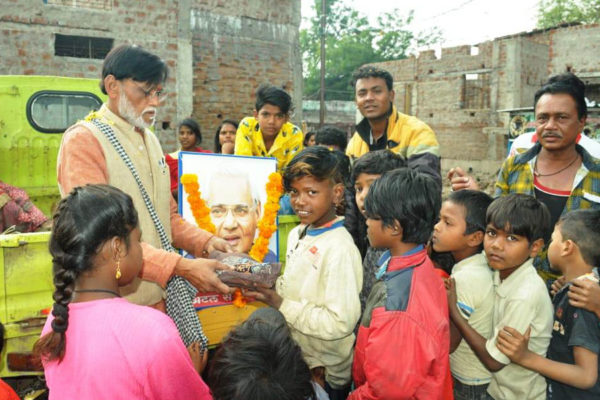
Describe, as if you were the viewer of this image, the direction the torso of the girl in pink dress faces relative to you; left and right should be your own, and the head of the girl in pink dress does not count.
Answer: facing away from the viewer and to the right of the viewer

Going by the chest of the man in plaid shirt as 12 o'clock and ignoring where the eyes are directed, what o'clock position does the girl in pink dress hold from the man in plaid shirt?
The girl in pink dress is roughly at 1 o'clock from the man in plaid shirt.

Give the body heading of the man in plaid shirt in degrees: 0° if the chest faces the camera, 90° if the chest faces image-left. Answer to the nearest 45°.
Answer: approximately 0°

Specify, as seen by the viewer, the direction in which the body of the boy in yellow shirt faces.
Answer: toward the camera

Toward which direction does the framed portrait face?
toward the camera

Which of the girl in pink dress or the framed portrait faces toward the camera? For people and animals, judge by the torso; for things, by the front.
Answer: the framed portrait

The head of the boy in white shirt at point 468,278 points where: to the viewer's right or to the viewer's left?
to the viewer's left

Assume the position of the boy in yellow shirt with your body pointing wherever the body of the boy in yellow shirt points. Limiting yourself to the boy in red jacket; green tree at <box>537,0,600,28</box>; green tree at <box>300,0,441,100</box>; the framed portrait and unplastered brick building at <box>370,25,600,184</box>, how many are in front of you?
2

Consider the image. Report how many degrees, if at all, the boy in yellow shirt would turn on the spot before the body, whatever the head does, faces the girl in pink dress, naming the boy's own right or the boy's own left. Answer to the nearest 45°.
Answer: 0° — they already face them

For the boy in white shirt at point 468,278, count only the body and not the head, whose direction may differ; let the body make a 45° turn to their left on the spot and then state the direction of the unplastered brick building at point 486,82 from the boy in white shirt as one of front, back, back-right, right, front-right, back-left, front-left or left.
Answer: back-right

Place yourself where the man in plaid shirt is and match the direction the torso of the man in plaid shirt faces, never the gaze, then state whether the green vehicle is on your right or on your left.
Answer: on your right

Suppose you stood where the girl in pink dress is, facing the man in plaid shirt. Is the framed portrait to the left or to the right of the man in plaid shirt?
left

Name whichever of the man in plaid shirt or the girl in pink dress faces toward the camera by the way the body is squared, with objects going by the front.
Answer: the man in plaid shirt
